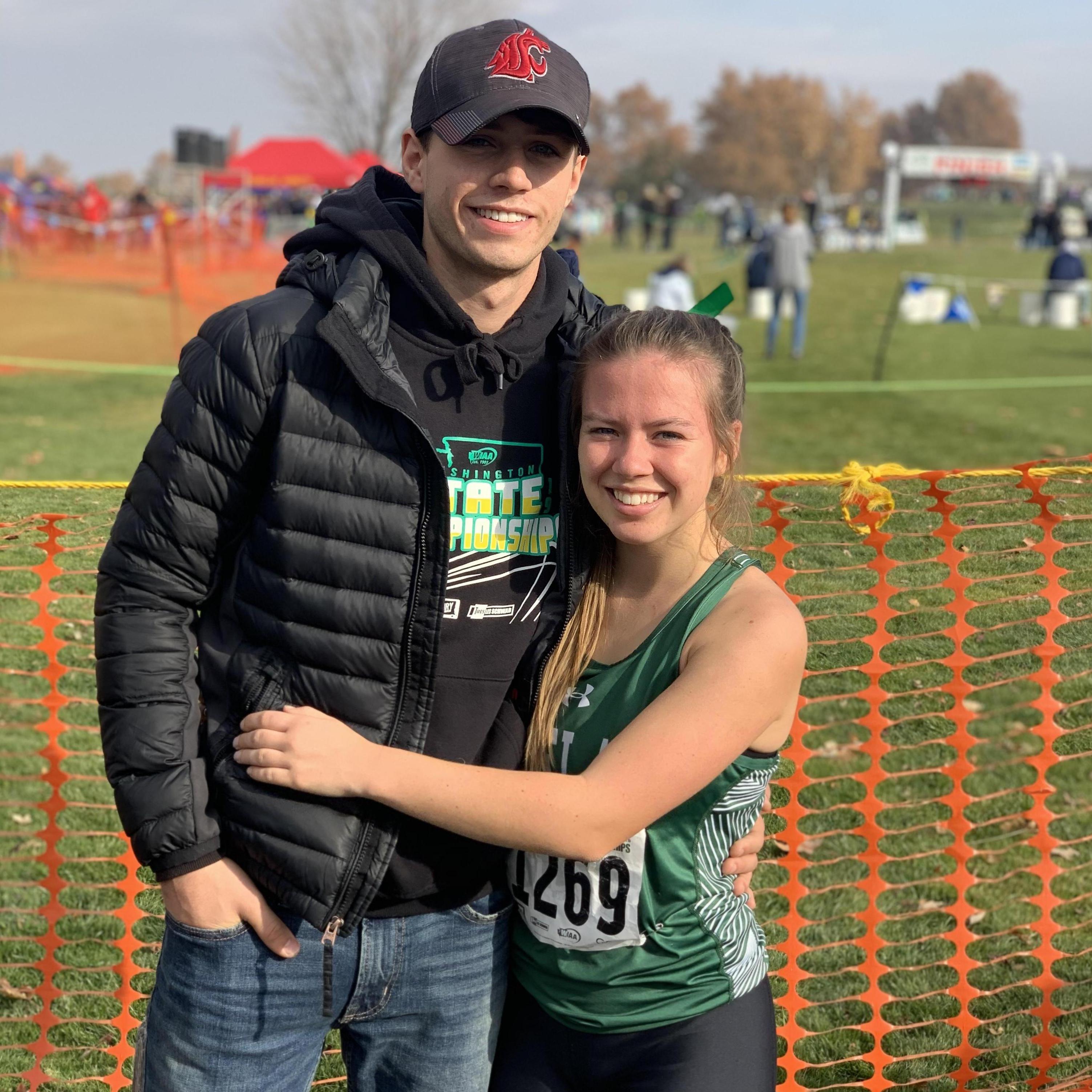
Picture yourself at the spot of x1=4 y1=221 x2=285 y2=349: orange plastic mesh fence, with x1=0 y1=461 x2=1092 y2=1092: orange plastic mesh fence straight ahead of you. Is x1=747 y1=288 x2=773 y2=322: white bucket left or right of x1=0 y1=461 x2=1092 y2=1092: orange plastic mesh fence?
left

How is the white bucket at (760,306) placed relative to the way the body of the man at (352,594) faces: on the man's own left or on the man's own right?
on the man's own left

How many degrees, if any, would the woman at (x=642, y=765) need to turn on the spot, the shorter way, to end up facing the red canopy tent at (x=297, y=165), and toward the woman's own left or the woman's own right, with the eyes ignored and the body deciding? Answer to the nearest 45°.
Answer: approximately 135° to the woman's own right

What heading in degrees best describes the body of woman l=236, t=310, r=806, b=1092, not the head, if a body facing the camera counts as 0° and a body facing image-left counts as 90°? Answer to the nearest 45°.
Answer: approximately 45°

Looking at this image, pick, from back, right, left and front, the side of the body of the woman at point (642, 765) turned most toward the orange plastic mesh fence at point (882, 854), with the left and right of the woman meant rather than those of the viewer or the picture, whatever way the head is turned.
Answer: back

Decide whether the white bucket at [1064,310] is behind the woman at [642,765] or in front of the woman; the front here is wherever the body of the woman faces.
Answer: behind

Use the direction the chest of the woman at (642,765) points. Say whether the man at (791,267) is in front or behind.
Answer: behind

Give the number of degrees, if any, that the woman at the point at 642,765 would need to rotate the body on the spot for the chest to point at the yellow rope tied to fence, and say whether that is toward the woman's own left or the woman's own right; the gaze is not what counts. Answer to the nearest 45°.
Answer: approximately 180°

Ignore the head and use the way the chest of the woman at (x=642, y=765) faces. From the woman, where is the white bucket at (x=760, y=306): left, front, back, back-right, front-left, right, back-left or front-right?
back-right

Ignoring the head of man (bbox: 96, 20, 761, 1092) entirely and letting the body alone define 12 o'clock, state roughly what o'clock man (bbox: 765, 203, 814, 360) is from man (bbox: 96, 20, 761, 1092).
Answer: man (bbox: 765, 203, 814, 360) is roughly at 8 o'clock from man (bbox: 96, 20, 761, 1092).

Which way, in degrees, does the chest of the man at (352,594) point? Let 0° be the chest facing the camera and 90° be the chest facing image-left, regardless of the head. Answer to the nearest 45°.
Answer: approximately 315°
